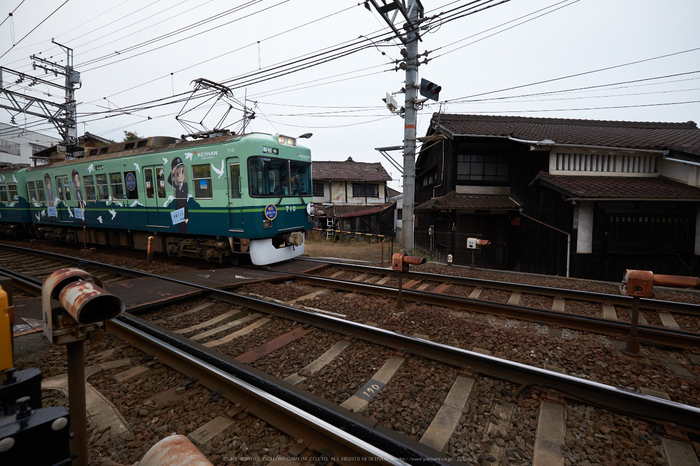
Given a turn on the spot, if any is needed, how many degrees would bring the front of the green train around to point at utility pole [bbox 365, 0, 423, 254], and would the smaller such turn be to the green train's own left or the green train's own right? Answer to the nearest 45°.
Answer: approximately 45° to the green train's own left

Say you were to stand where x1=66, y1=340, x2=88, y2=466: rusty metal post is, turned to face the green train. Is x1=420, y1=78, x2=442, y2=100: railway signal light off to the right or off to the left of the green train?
right

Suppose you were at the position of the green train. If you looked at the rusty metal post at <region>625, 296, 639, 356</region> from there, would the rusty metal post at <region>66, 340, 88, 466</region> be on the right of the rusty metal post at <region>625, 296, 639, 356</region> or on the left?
right

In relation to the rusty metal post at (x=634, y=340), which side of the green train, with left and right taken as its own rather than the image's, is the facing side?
front

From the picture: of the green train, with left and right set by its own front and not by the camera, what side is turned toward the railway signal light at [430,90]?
front

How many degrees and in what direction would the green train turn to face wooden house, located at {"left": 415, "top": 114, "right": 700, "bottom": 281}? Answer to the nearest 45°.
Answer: approximately 45° to its left

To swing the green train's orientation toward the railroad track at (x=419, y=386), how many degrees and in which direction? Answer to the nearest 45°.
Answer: approximately 45° to its right

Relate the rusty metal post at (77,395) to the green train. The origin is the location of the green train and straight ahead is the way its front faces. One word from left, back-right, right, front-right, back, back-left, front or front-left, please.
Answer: front-right

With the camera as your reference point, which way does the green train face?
facing the viewer and to the right of the viewer

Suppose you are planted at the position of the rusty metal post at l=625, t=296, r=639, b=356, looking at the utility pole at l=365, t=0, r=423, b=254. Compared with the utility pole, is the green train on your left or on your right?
left

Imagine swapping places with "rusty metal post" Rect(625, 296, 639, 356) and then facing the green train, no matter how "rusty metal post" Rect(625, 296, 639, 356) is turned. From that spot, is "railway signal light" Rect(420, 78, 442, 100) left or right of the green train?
right
